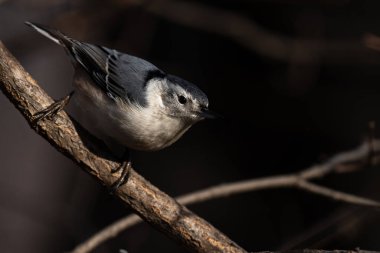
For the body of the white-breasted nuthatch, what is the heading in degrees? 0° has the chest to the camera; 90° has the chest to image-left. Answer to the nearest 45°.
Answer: approximately 270°

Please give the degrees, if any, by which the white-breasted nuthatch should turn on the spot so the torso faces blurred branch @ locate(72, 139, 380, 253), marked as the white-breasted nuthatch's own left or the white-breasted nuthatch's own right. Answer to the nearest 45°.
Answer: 0° — it already faces it
